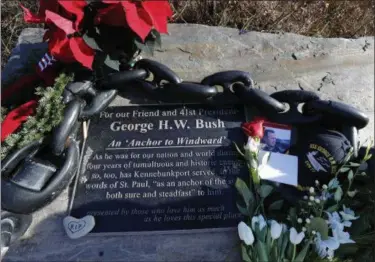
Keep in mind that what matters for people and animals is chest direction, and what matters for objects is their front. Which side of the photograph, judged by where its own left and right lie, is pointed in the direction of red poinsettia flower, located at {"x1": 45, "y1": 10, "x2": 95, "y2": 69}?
right

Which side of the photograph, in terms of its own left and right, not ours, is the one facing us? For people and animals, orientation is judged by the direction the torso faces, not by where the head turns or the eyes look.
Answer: front

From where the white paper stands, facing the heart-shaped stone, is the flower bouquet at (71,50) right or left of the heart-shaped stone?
right

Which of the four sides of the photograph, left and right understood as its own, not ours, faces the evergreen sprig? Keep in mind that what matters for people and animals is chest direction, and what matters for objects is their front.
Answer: right

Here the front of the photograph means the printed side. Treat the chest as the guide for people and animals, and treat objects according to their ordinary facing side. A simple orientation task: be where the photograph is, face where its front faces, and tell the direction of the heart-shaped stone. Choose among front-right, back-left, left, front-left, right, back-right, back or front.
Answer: front-right

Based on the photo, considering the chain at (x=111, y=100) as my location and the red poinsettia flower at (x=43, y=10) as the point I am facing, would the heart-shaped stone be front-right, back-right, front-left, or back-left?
back-left
